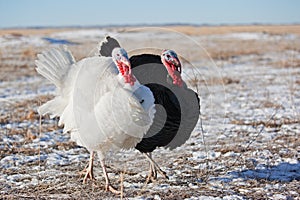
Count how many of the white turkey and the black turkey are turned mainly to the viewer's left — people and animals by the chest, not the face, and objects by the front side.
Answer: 0

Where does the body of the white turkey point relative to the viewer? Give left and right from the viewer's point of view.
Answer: facing the viewer and to the right of the viewer

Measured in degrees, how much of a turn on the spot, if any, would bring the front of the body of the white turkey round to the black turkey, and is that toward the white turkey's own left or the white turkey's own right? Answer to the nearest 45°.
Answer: approximately 90° to the white turkey's own left
